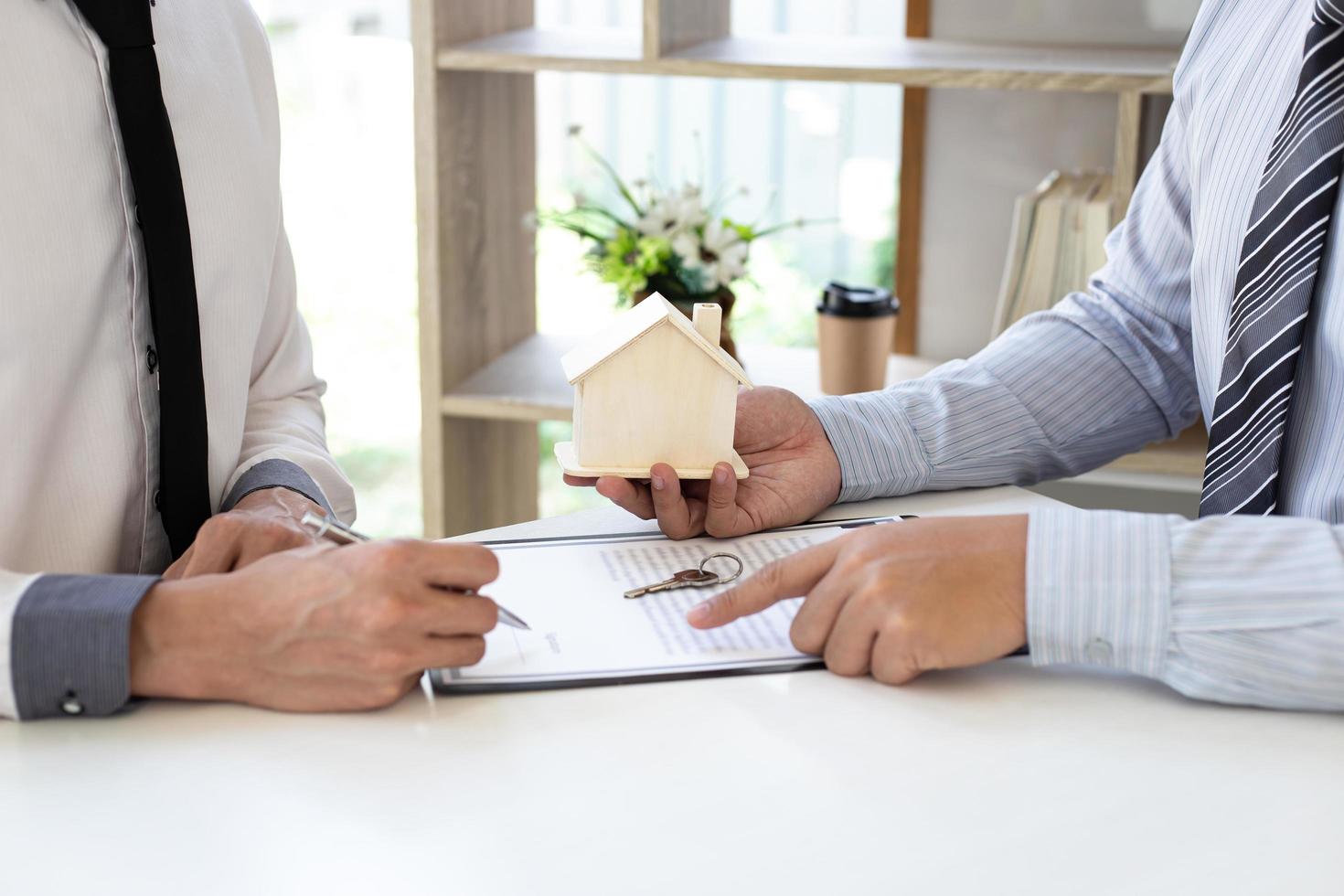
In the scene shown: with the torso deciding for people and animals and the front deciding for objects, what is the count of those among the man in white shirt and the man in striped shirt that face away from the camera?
0

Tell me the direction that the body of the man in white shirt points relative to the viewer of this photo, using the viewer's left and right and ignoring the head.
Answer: facing the viewer and to the right of the viewer

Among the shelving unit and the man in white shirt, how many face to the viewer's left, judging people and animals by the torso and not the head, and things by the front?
0

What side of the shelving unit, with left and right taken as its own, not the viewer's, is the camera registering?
front

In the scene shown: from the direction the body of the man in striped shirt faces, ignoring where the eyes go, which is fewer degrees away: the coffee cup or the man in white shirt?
the man in white shirt

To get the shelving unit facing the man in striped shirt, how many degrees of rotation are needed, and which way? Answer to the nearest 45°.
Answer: approximately 45° to its left

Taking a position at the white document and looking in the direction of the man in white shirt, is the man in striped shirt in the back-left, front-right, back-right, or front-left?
back-right

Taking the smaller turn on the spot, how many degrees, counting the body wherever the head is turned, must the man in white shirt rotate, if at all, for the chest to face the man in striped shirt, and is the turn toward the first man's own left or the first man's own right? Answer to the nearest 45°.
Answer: approximately 45° to the first man's own left
